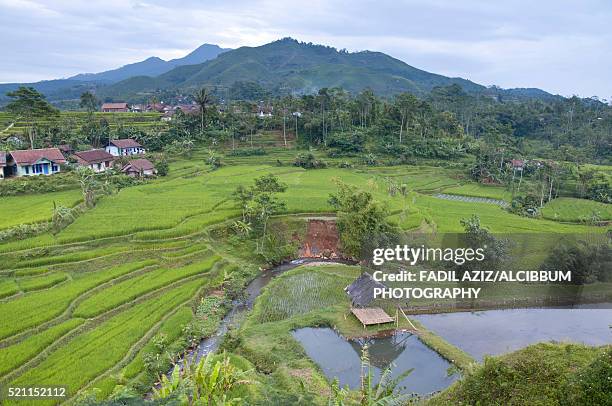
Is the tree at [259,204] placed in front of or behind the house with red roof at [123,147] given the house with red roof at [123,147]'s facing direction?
in front

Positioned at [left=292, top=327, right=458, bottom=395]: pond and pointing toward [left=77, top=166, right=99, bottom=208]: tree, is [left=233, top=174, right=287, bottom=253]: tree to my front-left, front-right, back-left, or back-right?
front-right

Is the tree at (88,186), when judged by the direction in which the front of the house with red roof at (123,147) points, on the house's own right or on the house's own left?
on the house's own right

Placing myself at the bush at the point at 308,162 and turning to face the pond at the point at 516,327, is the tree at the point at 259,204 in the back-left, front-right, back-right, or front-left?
front-right

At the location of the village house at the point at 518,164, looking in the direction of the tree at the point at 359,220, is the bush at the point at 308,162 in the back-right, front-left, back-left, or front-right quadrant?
front-right

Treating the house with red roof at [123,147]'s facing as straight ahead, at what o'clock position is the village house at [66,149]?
The village house is roughly at 4 o'clock from the house with red roof.

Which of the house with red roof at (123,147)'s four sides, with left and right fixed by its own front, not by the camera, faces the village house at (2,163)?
right

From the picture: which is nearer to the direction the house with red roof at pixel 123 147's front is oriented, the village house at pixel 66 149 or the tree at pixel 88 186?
the tree

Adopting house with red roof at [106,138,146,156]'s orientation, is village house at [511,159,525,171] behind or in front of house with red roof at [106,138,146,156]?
in front

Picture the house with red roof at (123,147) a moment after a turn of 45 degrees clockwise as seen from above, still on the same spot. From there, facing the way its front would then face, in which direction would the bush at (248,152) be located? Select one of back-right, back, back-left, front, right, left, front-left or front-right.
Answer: left

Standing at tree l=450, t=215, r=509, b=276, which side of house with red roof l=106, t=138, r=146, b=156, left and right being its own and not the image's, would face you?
front

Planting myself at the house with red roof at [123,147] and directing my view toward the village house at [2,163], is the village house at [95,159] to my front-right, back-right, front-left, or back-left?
front-left

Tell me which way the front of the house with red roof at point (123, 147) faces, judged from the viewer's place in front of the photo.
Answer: facing the viewer and to the right of the viewer
